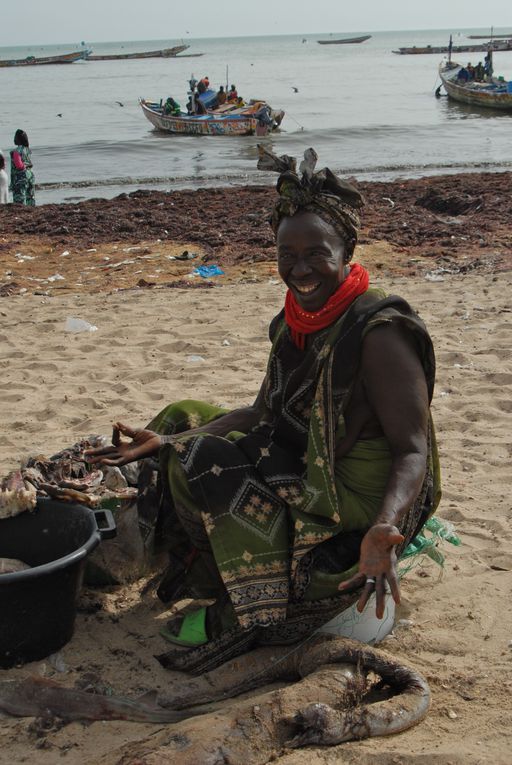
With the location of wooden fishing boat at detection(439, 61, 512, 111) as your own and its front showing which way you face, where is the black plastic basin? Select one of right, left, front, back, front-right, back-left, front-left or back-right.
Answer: left

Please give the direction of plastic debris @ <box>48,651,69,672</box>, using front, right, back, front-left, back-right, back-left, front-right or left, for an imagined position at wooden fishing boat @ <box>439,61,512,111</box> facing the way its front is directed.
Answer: left

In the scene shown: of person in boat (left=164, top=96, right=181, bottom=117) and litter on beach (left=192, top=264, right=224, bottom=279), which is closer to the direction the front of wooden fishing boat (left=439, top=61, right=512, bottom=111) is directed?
the person in boat

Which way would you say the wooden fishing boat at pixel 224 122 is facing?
to the viewer's left

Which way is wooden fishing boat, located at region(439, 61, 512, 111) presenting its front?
to the viewer's left

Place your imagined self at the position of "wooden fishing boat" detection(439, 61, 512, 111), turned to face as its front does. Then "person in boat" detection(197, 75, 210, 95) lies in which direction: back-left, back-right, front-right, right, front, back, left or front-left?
front-left

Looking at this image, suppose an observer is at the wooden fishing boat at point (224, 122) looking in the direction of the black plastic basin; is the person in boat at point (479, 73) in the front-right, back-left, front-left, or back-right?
back-left

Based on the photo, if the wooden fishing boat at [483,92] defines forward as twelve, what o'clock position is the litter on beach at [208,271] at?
The litter on beach is roughly at 9 o'clock from the wooden fishing boat.

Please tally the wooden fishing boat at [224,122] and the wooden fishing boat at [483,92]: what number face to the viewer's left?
2

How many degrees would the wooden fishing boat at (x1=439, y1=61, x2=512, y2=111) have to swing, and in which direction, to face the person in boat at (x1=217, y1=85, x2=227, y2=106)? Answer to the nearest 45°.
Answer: approximately 45° to its left

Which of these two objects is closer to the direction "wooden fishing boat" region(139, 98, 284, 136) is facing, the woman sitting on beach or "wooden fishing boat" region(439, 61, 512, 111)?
the woman sitting on beach

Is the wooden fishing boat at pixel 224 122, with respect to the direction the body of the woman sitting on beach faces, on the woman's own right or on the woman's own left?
on the woman's own right

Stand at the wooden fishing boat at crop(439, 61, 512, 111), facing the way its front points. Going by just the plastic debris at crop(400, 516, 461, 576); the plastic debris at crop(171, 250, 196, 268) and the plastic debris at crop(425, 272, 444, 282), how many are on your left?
3

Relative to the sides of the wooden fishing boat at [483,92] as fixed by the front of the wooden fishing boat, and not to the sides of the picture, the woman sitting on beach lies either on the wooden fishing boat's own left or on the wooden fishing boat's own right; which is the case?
on the wooden fishing boat's own left

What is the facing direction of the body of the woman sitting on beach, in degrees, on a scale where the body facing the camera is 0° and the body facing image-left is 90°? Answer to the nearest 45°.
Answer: approximately 45°
